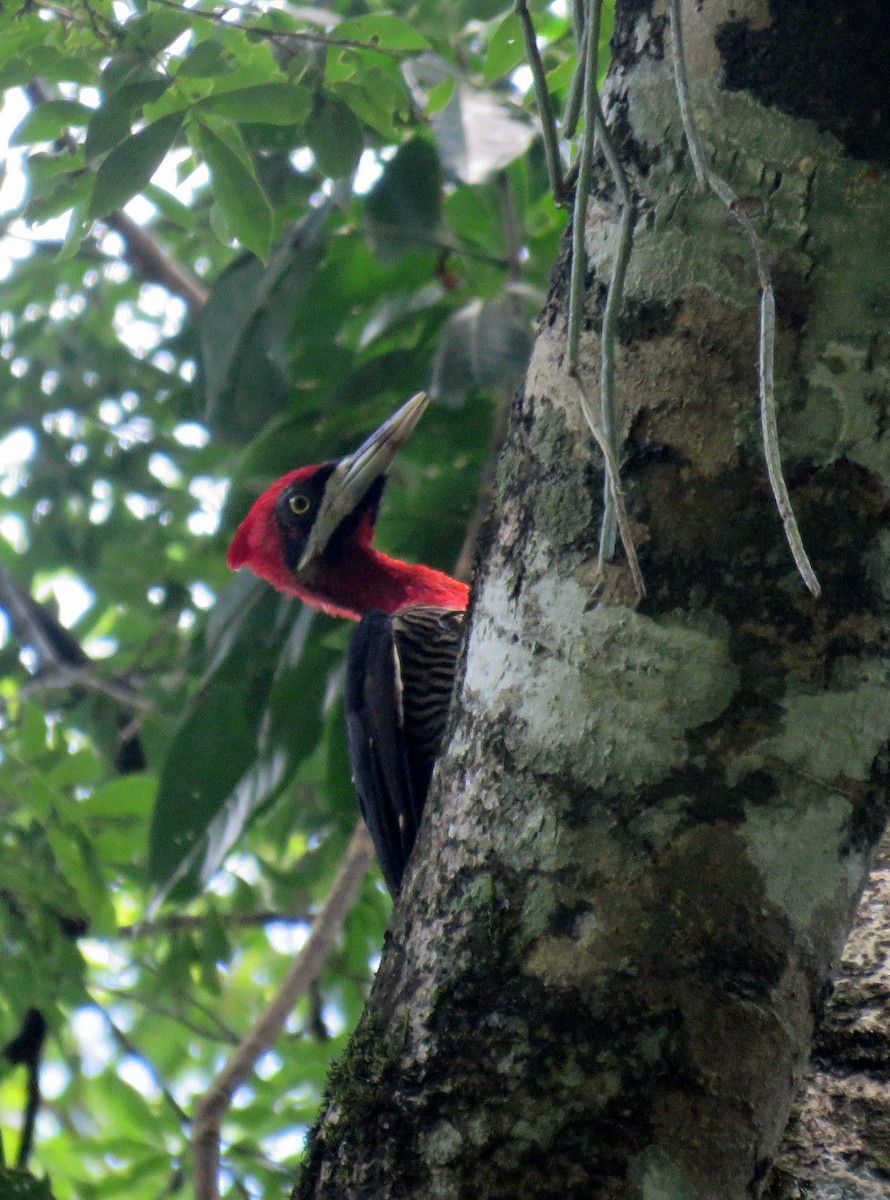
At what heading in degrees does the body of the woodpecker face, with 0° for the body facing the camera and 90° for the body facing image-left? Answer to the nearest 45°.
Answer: approximately 270°
